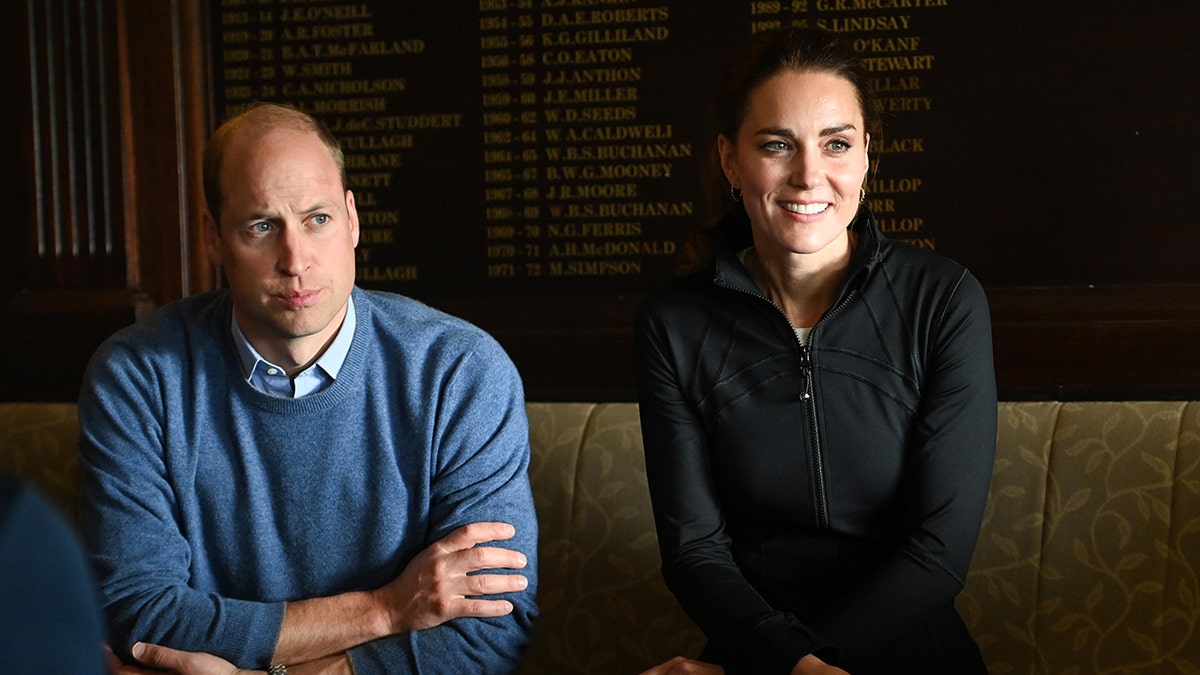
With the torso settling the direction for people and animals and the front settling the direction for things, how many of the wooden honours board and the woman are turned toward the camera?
2

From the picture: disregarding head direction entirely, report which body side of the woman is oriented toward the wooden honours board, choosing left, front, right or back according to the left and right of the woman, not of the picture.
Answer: back

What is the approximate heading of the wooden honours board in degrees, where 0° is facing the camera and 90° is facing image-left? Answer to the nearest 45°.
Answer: approximately 0°

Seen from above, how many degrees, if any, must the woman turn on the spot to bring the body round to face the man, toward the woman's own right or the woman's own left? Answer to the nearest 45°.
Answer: approximately 90° to the woman's own right

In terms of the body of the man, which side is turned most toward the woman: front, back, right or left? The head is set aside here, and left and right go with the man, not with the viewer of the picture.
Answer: left

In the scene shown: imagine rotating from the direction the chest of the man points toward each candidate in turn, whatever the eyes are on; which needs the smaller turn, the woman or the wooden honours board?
the woman

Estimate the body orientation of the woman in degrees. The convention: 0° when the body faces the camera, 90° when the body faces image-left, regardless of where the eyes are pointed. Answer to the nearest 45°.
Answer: approximately 0°

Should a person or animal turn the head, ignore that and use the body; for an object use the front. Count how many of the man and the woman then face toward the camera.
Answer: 2
